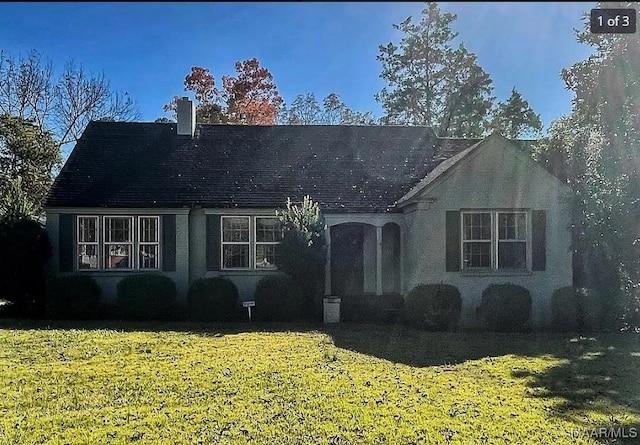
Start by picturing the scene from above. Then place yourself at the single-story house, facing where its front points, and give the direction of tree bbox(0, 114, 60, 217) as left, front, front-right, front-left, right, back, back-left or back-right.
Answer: back-right

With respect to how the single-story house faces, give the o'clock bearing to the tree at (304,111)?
The tree is roughly at 6 o'clock from the single-story house.

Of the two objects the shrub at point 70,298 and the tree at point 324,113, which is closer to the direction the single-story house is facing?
the shrub

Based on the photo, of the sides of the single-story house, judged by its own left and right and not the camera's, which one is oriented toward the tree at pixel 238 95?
back

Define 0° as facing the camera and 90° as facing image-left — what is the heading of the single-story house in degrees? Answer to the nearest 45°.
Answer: approximately 0°

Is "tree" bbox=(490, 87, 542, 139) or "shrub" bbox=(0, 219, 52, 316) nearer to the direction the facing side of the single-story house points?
the shrub

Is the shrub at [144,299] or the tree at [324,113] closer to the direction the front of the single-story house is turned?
the shrub

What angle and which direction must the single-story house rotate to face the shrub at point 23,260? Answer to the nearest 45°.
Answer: approximately 90° to its right

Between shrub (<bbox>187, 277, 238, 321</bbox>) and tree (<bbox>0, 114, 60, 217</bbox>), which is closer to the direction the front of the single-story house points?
the shrub

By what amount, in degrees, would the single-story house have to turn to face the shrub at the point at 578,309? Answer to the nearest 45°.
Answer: approximately 45° to its left

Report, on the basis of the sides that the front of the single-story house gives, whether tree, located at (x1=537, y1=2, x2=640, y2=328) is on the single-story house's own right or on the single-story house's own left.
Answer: on the single-story house's own left

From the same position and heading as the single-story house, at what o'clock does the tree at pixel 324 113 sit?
The tree is roughly at 6 o'clock from the single-story house.
